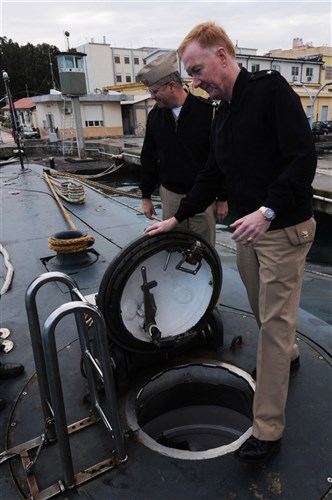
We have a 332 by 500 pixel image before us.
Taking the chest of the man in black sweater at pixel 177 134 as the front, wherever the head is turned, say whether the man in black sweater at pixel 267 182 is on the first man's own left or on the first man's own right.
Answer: on the first man's own left

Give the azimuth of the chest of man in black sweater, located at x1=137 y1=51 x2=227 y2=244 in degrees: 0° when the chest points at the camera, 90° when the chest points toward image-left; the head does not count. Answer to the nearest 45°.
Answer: approximately 45°

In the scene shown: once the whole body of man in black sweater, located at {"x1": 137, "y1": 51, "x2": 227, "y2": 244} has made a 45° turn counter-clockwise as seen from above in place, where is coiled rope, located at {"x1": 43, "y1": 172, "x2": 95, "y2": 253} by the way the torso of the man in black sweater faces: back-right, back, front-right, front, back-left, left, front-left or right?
back-right

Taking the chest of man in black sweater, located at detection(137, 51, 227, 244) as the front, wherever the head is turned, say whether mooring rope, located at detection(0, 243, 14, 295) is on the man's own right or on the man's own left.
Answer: on the man's own right
